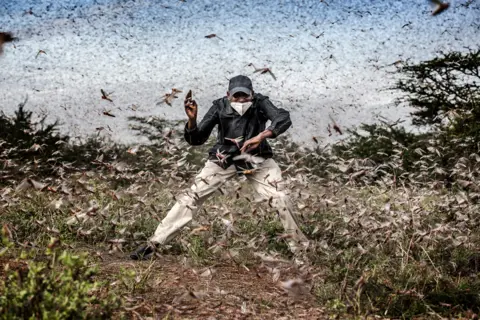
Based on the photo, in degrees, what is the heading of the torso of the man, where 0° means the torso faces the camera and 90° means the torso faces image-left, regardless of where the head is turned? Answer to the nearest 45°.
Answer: approximately 0°

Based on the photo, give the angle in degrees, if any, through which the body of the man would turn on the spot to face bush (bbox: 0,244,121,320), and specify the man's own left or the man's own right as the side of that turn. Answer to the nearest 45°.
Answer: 0° — they already face it
